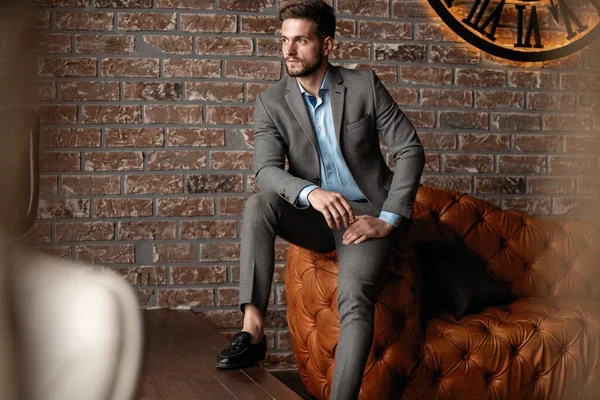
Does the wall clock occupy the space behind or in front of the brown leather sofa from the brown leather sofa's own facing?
behind

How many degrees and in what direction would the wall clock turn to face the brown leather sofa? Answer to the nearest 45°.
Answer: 0° — it already faces it

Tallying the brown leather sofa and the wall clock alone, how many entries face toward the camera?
2

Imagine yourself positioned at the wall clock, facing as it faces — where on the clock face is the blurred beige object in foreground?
The blurred beige object in foreground is roughly at 12 o'clock from the wall clock.

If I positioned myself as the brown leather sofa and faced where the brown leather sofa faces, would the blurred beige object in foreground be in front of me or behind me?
in front

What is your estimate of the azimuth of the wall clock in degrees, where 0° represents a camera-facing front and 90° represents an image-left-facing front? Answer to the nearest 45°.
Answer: approximately 0°
